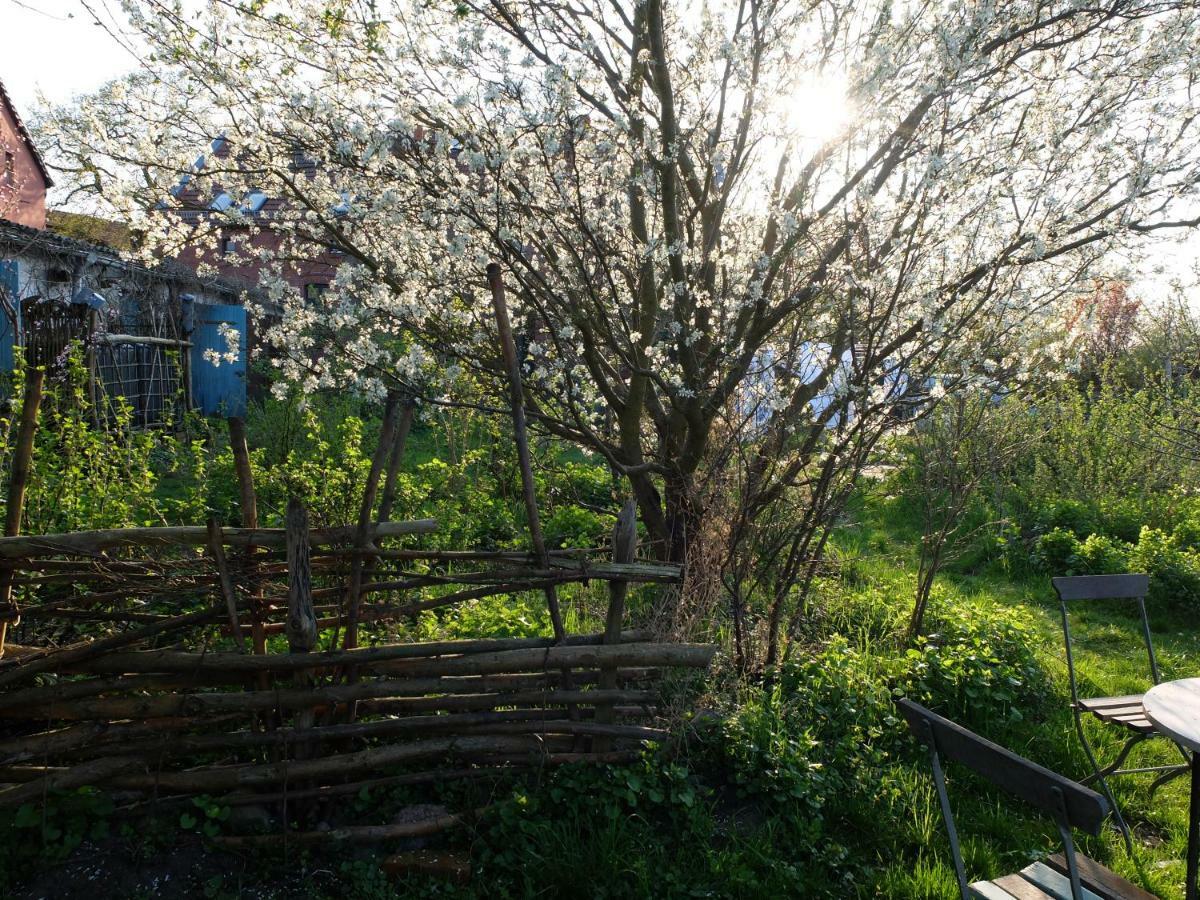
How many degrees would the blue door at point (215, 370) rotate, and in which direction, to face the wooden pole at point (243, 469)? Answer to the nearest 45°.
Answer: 0° — it already faces it

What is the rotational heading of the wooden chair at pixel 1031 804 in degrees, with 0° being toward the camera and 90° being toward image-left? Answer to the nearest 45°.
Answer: approximately 225°

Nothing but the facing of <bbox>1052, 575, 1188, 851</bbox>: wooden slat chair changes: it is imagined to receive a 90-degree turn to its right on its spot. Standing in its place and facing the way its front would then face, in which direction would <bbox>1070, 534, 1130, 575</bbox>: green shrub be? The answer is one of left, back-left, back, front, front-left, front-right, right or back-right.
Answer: back-right

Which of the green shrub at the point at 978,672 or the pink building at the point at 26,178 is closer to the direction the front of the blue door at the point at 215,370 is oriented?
the green shrub

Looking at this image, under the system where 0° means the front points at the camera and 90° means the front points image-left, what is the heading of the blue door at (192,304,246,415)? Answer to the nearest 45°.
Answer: approximately 0°

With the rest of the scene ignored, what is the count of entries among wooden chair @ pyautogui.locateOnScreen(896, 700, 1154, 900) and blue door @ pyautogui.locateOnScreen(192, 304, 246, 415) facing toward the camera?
1

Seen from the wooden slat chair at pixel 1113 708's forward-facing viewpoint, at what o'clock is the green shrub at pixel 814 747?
The green shrub is roughly at 3 o'clock from the wooden slat chair.

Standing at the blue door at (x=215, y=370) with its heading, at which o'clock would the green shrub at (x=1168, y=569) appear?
The green shrub is roughly at 11 o'clock from the blue door.

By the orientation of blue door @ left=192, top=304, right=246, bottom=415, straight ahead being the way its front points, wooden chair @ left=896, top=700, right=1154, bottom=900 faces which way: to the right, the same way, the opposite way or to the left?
to the left

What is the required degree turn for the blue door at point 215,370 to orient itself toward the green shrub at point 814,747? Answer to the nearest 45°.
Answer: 0° — it already faces it
